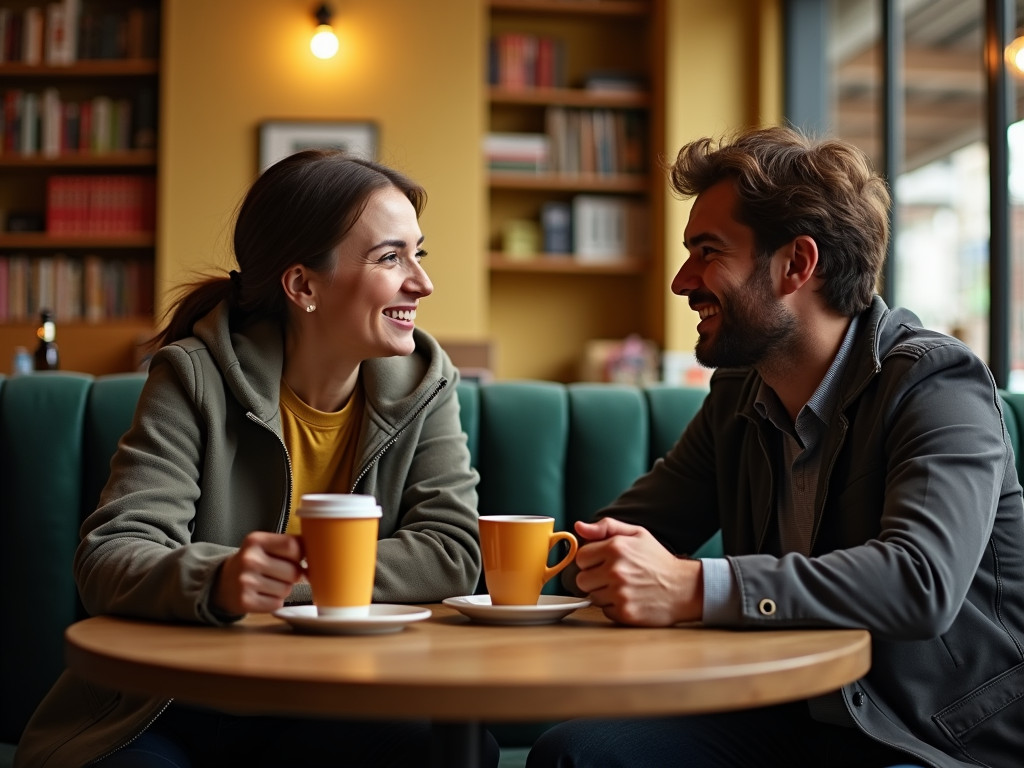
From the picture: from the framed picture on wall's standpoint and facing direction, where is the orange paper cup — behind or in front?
in front

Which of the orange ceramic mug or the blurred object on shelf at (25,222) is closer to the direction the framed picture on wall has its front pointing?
the orange ceramic mug

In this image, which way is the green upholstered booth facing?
toward the camera

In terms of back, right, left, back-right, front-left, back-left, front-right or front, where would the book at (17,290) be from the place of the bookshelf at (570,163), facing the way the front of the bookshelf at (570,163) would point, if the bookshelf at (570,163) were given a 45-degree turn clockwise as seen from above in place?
front-right

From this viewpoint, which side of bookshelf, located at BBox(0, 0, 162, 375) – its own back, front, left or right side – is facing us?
front

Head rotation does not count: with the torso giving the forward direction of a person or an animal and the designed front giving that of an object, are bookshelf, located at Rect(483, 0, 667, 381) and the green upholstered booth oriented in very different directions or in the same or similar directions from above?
same or similar directions

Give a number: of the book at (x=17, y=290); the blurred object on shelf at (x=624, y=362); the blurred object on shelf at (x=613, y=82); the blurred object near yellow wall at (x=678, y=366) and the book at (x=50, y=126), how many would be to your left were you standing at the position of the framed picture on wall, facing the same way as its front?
3

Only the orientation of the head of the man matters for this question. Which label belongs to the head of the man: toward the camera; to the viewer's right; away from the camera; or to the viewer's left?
to the viewer's left

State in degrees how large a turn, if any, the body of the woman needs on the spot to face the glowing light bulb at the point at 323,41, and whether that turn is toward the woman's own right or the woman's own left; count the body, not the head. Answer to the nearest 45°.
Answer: approximately 135° to the woman's own left

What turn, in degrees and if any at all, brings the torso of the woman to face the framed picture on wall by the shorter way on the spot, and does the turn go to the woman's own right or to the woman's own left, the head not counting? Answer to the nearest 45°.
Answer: approximately 135° to the woman's own left

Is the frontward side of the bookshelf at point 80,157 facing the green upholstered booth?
yes

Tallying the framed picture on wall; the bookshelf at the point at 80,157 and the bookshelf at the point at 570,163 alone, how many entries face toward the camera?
3

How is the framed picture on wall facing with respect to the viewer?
toward the camera

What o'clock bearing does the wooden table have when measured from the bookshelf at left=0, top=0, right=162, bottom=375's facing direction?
The wooden table is roughly at 12 o'clock from the bookshelf.

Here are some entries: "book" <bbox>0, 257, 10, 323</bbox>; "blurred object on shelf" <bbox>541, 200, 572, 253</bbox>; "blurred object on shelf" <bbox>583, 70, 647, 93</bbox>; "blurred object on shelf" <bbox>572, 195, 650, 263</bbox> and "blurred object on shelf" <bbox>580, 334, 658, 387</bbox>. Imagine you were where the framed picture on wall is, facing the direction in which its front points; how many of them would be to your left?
4

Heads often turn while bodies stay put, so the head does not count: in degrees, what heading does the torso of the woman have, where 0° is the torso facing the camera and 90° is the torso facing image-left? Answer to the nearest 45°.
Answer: approximately 315°

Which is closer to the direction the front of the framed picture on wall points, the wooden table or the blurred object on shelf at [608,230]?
the wooden table
